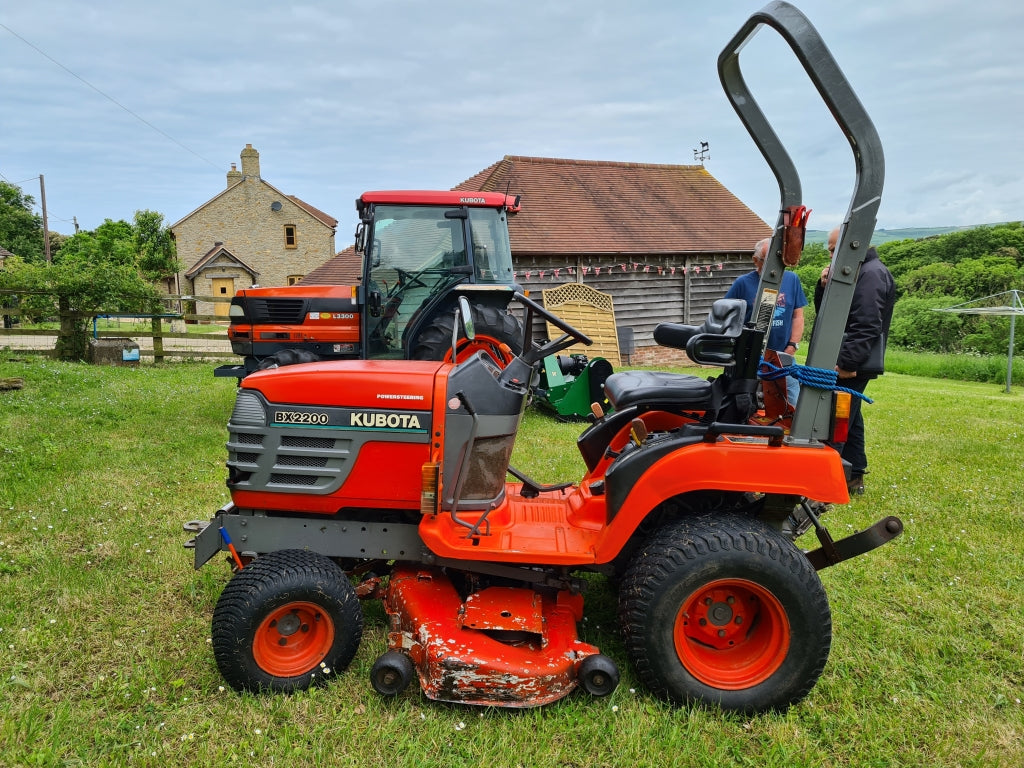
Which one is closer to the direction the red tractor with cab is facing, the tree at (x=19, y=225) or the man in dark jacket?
the tree

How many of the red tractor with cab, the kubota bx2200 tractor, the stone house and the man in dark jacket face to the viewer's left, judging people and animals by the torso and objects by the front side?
3

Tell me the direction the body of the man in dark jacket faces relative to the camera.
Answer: to the viewer's left

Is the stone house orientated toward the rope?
yes

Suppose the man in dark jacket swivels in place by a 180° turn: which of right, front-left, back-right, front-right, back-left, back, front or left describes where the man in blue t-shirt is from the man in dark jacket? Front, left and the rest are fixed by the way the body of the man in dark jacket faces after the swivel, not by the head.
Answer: back-left

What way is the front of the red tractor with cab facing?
to the viewer's left

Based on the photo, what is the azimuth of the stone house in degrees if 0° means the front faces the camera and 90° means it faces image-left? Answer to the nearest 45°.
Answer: approximately 0°

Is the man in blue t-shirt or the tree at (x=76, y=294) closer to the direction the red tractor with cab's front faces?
the tree

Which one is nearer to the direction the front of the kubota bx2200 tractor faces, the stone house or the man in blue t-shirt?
the stone house

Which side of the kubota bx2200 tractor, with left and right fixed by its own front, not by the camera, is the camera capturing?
left

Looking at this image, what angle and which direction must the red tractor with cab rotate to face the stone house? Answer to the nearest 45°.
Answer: approximately 90° to its right
